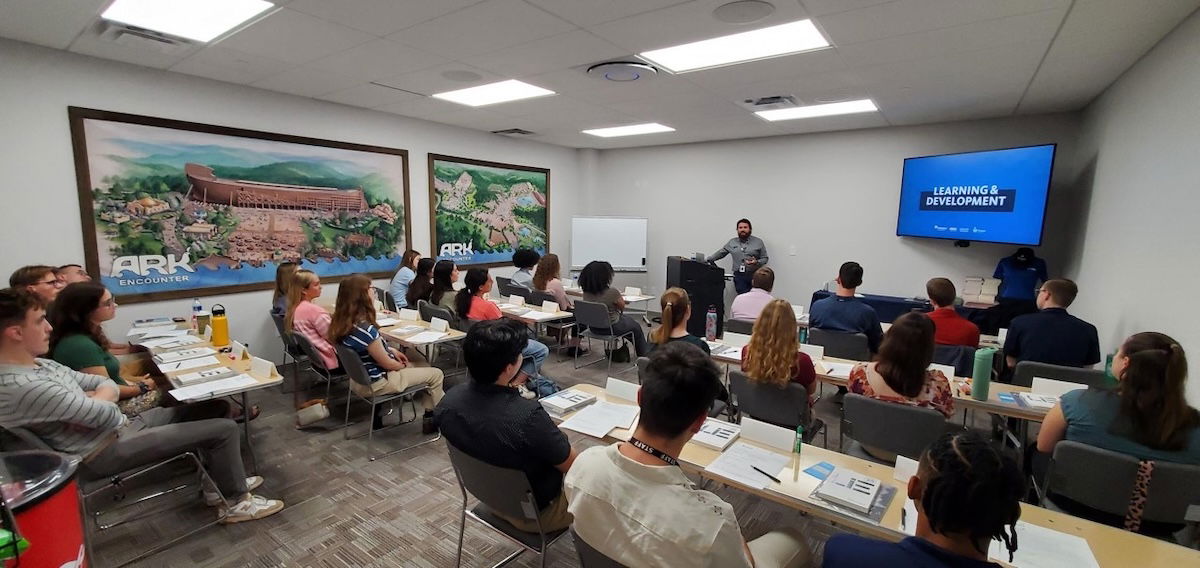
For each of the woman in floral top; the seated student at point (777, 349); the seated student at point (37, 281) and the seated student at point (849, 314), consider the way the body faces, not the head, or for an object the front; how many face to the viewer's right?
1

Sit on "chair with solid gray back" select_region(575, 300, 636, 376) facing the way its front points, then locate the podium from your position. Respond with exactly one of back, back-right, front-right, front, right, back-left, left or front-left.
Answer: front

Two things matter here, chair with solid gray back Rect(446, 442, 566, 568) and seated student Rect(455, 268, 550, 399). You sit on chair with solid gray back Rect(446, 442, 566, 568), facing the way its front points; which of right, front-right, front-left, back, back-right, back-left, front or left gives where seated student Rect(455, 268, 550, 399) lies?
front-left

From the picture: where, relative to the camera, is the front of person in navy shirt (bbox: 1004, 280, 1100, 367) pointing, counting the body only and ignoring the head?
away from the camera

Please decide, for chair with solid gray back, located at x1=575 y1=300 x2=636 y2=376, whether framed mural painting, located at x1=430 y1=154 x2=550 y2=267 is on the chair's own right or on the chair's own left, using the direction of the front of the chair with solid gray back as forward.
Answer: on the chair's own left

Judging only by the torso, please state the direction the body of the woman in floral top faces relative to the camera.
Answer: away from the camera

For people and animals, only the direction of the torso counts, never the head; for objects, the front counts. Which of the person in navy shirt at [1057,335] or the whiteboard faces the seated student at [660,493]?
the whiteboard

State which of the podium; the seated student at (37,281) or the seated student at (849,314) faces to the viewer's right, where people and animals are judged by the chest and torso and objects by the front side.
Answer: the seated student at (37,281)

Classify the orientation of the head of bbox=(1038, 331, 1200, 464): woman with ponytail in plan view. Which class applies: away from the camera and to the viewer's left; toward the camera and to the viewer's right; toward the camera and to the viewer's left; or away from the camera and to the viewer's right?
away from the camera and to the viewer's left

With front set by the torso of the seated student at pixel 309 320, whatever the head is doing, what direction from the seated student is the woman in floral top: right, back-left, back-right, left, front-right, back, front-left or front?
front-right

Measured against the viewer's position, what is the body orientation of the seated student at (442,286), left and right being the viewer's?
facing to the right of the viewer

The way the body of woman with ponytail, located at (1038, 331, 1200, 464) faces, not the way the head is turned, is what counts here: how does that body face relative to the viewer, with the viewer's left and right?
facing away from the viewer and to the left of the viewer

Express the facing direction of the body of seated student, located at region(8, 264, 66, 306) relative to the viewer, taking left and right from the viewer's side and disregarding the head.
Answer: facing to the right of the viewer

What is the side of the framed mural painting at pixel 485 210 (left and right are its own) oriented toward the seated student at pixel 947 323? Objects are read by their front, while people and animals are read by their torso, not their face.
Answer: front

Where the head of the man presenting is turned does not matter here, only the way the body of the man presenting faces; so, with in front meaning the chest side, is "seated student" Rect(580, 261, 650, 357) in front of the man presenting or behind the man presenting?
in front

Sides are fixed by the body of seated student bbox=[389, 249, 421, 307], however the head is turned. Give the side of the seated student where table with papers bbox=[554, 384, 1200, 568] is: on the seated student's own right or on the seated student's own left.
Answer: on the seated student's own right

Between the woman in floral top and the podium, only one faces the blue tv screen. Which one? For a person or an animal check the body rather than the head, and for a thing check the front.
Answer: the woman in floral top

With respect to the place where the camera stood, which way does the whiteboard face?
facing the viewer

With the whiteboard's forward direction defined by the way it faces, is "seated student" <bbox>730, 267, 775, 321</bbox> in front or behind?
in front

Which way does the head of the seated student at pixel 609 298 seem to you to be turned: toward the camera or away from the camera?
away from the camera

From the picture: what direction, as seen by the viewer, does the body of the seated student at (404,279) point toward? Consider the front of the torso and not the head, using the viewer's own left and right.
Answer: facing away from the viewer and to the right of the viewer
